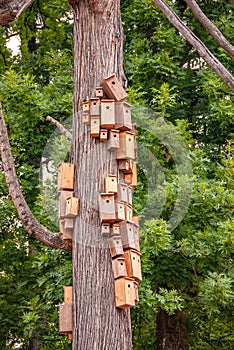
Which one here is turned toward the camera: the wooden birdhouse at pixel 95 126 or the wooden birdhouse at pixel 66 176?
the wooden birdhouse at pixel 95 126

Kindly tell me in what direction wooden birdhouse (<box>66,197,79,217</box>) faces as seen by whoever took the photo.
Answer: facing the viewer and to the left of the viewer

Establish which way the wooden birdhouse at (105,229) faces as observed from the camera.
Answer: facing the viewer

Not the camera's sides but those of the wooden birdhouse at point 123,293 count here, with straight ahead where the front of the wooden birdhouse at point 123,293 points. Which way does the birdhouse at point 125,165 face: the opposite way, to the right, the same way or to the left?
the same way

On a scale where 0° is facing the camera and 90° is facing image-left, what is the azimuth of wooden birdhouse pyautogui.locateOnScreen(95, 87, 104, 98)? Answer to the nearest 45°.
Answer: approximately 0°

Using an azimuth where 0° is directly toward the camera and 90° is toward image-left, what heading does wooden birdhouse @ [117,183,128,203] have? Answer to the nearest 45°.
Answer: approximately 315°

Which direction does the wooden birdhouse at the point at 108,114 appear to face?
toward the camera

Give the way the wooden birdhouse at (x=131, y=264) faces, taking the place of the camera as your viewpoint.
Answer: facing the viewer and to the right of the viewer

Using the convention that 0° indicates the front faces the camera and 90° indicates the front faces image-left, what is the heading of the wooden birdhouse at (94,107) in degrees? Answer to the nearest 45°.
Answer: approximately 0°

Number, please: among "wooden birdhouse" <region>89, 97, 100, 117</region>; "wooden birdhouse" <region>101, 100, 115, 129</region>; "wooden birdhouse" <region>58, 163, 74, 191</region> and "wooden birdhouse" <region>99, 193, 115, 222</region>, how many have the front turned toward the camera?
3

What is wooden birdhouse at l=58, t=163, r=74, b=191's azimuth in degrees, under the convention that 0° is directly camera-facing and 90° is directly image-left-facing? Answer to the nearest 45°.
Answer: approximately 90°

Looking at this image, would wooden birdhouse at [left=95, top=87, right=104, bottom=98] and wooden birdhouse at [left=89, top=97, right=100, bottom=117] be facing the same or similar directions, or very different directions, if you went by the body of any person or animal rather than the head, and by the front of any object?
same or similar directions

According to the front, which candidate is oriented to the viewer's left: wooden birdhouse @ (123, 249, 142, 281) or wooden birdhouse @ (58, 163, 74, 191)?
wooden birdhouse @ (58, 163, 74, 191)
